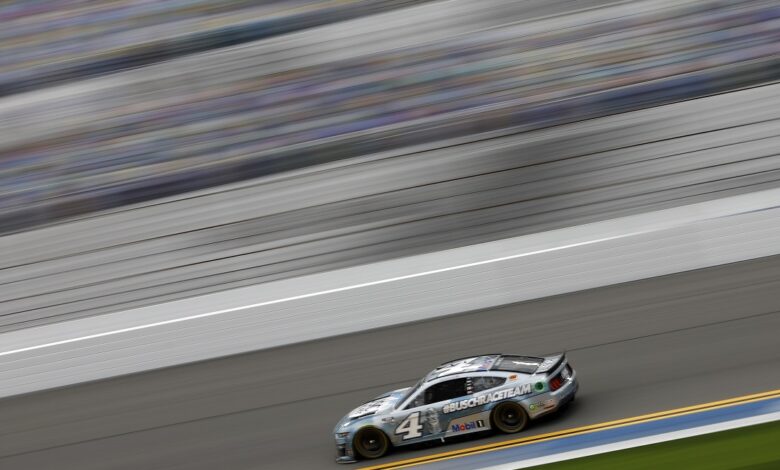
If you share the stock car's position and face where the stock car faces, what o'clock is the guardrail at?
The guardrail is roughly at 3 o'clock from the stock car.

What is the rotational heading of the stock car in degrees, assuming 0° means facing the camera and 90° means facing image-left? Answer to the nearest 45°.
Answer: approximately 90°
